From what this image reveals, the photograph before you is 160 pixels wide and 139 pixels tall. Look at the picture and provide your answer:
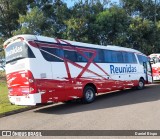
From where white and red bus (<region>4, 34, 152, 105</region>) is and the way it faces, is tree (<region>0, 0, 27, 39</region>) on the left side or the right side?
on its left

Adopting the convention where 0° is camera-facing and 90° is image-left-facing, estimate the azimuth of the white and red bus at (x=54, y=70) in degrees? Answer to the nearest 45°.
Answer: approximately 225°

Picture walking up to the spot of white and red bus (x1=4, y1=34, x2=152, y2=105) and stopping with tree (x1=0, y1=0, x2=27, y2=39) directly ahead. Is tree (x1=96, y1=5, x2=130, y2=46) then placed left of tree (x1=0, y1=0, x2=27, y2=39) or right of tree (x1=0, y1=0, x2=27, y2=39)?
right

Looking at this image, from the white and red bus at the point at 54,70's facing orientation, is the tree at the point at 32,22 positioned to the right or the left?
on its left

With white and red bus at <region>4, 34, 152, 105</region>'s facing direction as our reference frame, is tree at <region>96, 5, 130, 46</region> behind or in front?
in front
